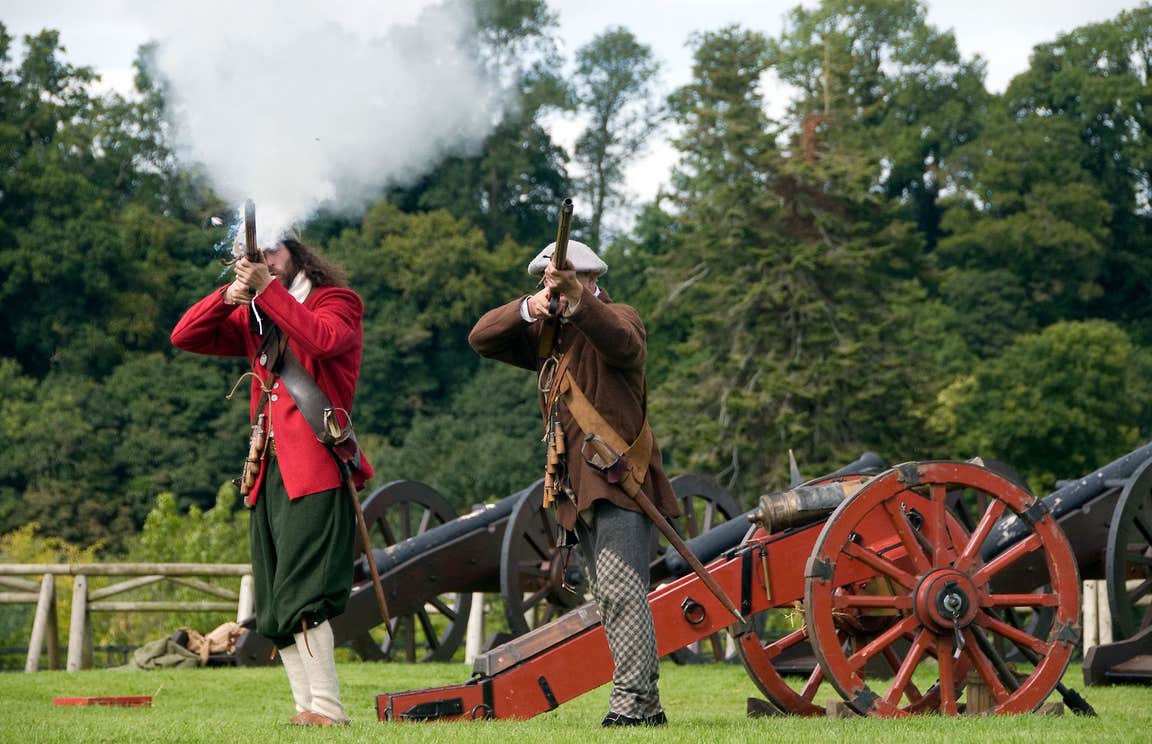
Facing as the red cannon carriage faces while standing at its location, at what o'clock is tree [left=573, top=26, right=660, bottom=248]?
The tree is roughly at 9 o'clock from the red cannon carriage.

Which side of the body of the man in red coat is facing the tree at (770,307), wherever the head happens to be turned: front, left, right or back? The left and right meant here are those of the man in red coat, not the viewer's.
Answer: back

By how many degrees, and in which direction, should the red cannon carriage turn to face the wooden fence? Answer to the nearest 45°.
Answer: approximately 135° to its left

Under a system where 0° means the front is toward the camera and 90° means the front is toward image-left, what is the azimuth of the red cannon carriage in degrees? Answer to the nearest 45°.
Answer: approximately 270°

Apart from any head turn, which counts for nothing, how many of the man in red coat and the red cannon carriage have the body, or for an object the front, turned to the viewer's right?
1

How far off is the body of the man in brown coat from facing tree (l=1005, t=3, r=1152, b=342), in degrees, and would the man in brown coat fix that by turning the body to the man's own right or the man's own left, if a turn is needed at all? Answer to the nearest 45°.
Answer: approximately 180°

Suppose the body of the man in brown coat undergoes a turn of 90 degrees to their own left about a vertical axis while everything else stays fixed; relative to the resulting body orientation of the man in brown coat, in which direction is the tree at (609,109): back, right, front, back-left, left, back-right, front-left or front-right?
back-left

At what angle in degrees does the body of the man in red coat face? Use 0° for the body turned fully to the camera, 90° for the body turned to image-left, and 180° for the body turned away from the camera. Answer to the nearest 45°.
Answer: approximately 45°
